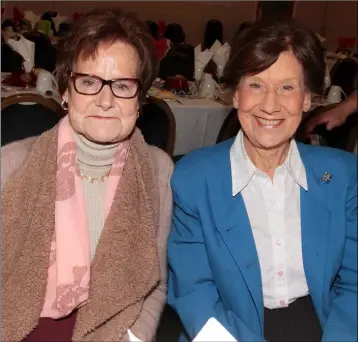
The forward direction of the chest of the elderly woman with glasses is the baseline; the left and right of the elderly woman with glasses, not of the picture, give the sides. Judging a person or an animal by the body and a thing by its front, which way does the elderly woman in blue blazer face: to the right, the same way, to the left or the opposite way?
the same way

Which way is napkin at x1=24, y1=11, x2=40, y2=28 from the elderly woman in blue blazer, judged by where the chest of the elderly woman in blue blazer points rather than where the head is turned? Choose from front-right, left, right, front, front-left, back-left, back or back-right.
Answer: back-right

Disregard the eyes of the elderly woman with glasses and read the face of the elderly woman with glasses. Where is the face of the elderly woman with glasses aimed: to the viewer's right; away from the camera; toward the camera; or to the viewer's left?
toward the camera

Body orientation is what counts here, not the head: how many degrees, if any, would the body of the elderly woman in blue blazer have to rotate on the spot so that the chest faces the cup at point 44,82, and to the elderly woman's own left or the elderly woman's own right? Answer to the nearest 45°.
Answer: approximately 135° to the elderly woman's own right

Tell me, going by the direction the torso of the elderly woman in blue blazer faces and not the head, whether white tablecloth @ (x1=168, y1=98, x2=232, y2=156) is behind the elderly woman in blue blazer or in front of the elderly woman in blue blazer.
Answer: behind

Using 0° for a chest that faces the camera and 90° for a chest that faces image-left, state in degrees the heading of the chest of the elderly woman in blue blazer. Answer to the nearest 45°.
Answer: approximately 0°

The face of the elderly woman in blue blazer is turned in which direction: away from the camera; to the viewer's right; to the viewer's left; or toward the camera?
toward the camera

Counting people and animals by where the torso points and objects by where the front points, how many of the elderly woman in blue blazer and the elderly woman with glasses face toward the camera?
2

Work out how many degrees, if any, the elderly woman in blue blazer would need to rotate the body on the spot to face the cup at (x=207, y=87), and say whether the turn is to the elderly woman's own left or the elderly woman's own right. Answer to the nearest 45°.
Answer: approximately 180°

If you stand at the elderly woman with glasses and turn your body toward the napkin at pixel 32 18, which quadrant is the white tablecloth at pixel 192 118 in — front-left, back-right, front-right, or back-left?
front-right

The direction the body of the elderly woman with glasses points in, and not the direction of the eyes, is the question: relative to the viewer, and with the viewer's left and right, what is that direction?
facing the viewer
